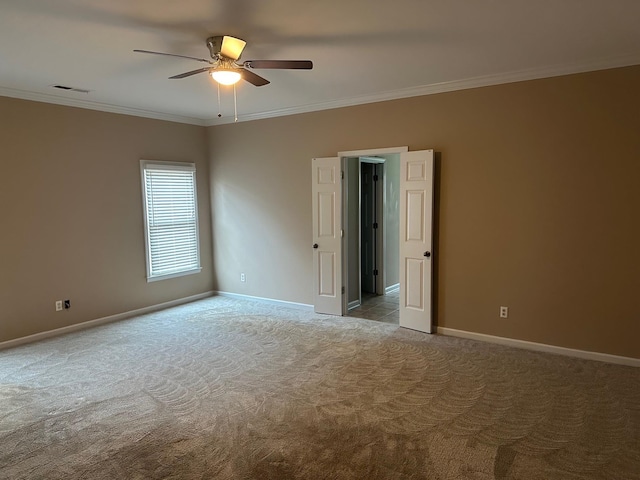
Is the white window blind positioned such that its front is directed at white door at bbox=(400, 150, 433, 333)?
yes

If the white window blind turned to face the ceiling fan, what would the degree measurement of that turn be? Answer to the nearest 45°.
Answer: approximately 45° to its right

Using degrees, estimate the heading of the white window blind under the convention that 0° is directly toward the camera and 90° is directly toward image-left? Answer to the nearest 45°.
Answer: approximately 315°

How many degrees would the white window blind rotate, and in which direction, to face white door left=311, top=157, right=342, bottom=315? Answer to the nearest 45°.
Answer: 0° — it already faces it

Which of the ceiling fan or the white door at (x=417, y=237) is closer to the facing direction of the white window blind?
the white door
